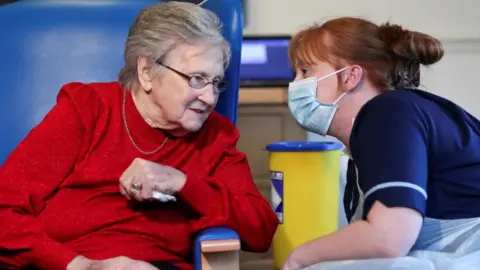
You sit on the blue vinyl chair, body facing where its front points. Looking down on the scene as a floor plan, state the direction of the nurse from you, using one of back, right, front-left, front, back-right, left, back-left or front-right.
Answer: front-left

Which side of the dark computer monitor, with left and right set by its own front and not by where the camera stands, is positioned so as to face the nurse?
front

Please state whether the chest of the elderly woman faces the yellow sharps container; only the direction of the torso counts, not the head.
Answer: no

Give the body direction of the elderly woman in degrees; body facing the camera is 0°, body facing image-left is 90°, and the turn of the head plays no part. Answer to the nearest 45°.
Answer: approximately 315°

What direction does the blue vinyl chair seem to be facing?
toward the camera

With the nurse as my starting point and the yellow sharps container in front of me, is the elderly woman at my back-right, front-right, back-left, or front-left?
front-left

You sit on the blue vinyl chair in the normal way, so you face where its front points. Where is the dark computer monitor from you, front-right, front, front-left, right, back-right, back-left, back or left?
back-left

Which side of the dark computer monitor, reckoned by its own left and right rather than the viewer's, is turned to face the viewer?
front

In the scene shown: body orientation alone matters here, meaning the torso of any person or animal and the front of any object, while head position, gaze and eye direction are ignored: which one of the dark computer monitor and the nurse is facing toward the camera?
the dark computer monitor

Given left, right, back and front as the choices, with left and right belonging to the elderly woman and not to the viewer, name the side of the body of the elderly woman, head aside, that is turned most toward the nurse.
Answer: left

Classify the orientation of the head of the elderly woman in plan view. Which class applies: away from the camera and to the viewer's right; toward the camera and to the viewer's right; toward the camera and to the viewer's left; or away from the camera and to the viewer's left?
toward the camera and to the viewer's right

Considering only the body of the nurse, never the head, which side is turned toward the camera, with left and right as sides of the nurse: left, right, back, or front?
left

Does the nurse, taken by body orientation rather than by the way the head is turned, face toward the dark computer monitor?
no

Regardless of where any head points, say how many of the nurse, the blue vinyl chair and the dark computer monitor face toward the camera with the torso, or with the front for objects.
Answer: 2

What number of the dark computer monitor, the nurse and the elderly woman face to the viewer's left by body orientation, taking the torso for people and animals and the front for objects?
1

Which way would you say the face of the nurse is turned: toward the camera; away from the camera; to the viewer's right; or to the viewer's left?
to the viewer's left

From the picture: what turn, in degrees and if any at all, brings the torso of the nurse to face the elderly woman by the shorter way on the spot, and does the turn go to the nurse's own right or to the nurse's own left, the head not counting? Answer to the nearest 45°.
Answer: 0° — they already face them
